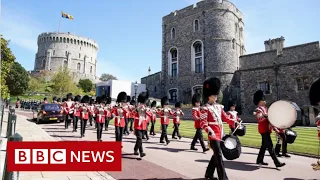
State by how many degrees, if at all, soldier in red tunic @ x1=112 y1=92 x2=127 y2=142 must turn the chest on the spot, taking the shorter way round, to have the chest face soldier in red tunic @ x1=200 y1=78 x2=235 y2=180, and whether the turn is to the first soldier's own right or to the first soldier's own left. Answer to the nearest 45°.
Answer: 0° — they already face them

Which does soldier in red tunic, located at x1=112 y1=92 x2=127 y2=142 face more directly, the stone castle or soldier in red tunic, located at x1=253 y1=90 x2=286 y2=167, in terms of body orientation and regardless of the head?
the soldier in red tunic

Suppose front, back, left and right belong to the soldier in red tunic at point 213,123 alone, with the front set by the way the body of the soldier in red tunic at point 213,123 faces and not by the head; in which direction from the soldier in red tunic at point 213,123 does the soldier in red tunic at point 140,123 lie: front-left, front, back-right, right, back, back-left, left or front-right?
back

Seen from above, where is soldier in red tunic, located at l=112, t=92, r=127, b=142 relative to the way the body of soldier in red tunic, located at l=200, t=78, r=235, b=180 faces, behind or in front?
behind

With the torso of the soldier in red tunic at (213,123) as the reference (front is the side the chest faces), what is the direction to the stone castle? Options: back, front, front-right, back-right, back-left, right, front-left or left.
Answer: back-left

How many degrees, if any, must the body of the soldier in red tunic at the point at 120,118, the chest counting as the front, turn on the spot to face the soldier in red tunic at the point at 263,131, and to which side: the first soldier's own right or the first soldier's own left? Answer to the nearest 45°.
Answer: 0° — they already face them

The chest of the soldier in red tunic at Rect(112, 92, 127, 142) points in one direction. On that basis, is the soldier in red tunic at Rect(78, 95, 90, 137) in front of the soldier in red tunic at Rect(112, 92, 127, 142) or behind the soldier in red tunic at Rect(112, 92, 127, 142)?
behind

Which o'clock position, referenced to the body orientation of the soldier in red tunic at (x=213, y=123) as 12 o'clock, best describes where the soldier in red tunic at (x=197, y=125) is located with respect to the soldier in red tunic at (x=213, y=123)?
the soldier in red tunic at (x=197, y=125) is roughly at 7 o'clock from the soldier in red tunic at (x=213, y=123).

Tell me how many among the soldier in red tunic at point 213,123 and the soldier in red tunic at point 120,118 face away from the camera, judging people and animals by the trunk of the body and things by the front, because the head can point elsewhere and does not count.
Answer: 0

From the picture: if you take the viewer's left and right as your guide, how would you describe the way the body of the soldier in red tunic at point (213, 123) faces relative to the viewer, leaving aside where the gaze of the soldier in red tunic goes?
facing the viewer and to the right of the viewer

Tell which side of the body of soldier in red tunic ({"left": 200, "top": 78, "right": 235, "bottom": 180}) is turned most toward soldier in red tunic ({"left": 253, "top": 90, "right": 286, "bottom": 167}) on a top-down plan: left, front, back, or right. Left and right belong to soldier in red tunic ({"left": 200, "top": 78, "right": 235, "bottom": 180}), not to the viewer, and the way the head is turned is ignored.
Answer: left

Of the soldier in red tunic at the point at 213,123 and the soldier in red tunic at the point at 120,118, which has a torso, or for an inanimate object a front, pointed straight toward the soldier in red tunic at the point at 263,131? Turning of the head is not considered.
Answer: the soldier in red tunic at the point at 120,118
